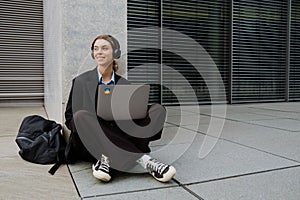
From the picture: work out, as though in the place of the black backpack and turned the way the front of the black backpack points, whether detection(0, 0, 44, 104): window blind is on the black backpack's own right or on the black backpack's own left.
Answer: on the black backpack's own right

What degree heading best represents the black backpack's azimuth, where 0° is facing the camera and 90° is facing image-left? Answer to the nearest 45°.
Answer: approximately 45°

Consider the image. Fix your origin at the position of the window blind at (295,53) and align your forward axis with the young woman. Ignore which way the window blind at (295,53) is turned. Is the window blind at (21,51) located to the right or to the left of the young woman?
right

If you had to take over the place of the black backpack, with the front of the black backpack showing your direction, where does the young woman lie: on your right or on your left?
on your left

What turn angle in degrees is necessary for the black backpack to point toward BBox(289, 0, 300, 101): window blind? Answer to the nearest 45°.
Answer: approximately 180°

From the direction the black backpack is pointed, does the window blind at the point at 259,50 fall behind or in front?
behind
